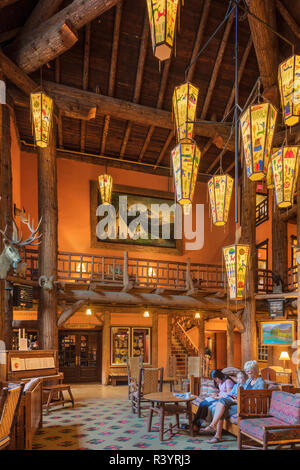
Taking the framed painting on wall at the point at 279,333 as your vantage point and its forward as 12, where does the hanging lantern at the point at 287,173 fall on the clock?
The hanging lantern is roughly at 12 o'clock from the framed painting on wall.

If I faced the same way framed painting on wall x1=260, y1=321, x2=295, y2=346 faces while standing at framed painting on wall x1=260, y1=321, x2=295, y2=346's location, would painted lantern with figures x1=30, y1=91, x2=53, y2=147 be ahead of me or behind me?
ahead

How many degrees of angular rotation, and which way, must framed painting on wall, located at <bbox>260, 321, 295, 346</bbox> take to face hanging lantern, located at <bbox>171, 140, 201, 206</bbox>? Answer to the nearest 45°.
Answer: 0° — it already faces it

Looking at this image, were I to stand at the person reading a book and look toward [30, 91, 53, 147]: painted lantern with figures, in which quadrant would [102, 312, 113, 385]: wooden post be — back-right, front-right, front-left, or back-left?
front-right

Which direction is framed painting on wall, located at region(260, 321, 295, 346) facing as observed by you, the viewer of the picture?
facing the viewer

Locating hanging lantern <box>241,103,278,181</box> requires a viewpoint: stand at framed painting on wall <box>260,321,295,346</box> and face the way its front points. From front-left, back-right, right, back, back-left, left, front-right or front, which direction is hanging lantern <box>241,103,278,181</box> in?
front

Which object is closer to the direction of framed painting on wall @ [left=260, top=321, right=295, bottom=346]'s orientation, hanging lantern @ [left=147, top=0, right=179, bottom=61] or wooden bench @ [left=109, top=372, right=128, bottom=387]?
the hanging lantern

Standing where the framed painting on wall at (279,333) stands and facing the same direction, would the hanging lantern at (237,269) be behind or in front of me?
in front

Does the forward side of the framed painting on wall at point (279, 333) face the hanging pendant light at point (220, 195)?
yes

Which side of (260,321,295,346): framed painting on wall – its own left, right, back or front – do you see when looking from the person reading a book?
front

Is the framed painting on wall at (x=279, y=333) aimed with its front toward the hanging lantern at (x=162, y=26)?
yes
